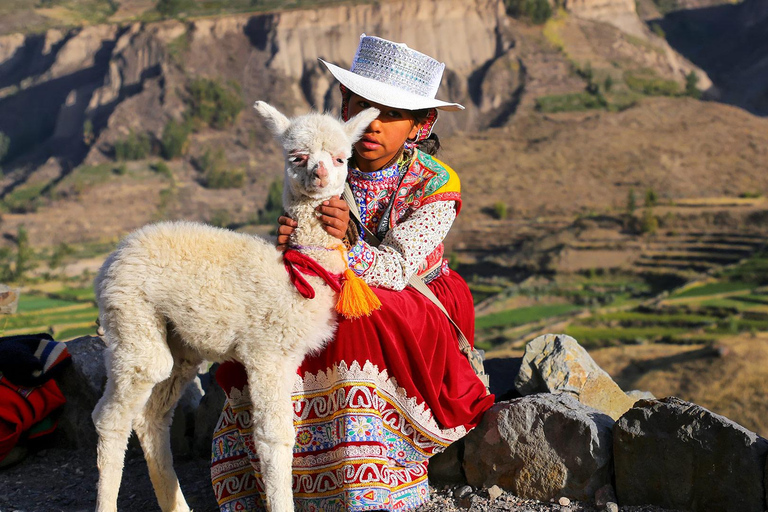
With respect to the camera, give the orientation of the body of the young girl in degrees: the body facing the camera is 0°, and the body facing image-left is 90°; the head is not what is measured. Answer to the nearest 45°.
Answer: approximately 45°

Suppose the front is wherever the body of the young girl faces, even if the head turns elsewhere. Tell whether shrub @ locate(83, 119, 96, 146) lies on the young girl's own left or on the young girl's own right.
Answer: on the young girl's own right

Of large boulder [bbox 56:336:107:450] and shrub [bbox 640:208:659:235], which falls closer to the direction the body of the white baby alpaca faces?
the shrub

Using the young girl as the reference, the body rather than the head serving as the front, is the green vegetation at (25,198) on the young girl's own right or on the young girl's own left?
on the young girl's own right

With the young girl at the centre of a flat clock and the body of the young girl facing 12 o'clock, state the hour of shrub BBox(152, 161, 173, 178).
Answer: The shrub is roughly at 4 o'clock from the young girl.

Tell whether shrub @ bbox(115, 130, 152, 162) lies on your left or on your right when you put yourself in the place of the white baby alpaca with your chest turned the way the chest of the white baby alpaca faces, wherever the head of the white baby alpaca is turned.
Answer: on your left

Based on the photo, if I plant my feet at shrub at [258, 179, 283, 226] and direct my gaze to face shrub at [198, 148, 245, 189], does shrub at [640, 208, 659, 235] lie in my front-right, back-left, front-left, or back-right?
back-right

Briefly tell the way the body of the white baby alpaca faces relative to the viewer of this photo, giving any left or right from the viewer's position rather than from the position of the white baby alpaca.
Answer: facing to the right of the viewer

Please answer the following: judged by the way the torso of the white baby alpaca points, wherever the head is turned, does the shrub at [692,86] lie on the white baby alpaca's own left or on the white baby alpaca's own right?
on the white baby alpaca's own left

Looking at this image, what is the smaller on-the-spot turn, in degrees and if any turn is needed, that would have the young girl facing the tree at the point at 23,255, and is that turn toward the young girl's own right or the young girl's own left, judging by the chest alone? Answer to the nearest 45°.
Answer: approximately 90° to the young girl's own right

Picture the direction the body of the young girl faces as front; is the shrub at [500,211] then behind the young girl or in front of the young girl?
behind

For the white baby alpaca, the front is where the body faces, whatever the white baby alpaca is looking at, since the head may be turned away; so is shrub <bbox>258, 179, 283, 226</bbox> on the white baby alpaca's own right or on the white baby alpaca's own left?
on the white baby alpaca's own left

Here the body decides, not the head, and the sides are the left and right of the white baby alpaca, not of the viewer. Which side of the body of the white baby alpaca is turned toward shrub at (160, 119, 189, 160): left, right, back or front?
left
